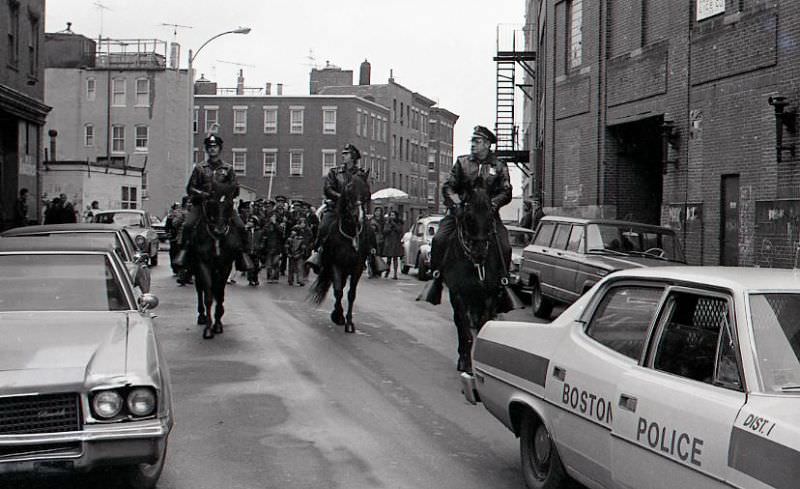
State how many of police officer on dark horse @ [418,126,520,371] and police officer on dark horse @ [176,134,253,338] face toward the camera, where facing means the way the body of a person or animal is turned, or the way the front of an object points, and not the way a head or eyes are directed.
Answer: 2

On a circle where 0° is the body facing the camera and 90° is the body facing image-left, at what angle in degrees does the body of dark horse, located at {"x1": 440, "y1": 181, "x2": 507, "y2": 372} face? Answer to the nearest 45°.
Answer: approximately 0°

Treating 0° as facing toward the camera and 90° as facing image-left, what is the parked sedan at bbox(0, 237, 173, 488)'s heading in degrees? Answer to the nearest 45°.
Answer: approximately 0°

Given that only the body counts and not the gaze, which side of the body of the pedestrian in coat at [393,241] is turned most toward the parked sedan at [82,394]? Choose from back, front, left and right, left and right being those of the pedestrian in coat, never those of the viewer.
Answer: front

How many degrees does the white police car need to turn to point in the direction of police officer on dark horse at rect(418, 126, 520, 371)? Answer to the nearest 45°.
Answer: approximately 135° to its left

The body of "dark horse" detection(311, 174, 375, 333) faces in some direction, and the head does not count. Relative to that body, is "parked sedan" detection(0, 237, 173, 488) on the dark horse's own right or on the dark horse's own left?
on the dark horse's own right

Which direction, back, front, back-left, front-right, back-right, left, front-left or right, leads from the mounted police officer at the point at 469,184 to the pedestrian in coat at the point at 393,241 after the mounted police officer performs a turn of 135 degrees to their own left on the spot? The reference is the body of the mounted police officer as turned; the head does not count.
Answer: front-left
